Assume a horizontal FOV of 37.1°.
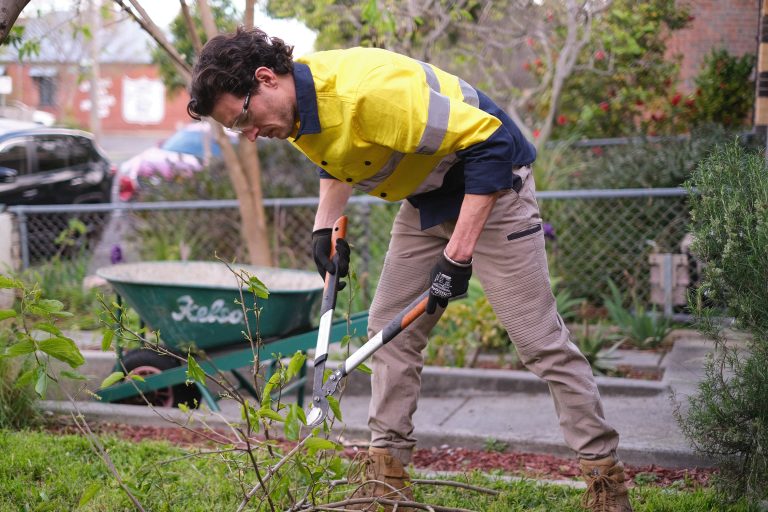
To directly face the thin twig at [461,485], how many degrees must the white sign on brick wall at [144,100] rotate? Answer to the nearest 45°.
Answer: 0° — it already faces it

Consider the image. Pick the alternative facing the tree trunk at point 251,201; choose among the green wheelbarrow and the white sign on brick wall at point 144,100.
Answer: the white sign on brick wall

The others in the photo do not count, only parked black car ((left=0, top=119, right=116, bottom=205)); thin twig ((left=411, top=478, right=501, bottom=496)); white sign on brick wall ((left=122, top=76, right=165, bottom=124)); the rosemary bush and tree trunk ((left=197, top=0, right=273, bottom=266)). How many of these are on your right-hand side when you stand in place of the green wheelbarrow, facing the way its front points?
3

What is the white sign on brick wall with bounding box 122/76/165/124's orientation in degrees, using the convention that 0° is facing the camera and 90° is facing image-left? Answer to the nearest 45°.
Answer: approximately 0°

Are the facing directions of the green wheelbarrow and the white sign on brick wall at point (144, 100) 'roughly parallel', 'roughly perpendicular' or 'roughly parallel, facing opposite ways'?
roughly perpendicular

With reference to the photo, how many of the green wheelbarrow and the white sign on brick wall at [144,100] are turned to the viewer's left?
1

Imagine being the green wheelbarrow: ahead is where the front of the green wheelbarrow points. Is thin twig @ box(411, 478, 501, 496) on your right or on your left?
on your left

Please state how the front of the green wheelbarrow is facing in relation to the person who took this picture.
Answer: facing to the left of the viewer

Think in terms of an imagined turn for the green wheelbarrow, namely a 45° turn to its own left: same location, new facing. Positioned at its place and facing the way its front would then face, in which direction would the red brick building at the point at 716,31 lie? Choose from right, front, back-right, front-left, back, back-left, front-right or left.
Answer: back

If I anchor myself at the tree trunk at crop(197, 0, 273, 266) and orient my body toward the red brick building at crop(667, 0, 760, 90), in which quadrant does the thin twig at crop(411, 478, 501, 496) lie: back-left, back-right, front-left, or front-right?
back-right

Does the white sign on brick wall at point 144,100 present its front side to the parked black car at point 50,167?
yes
